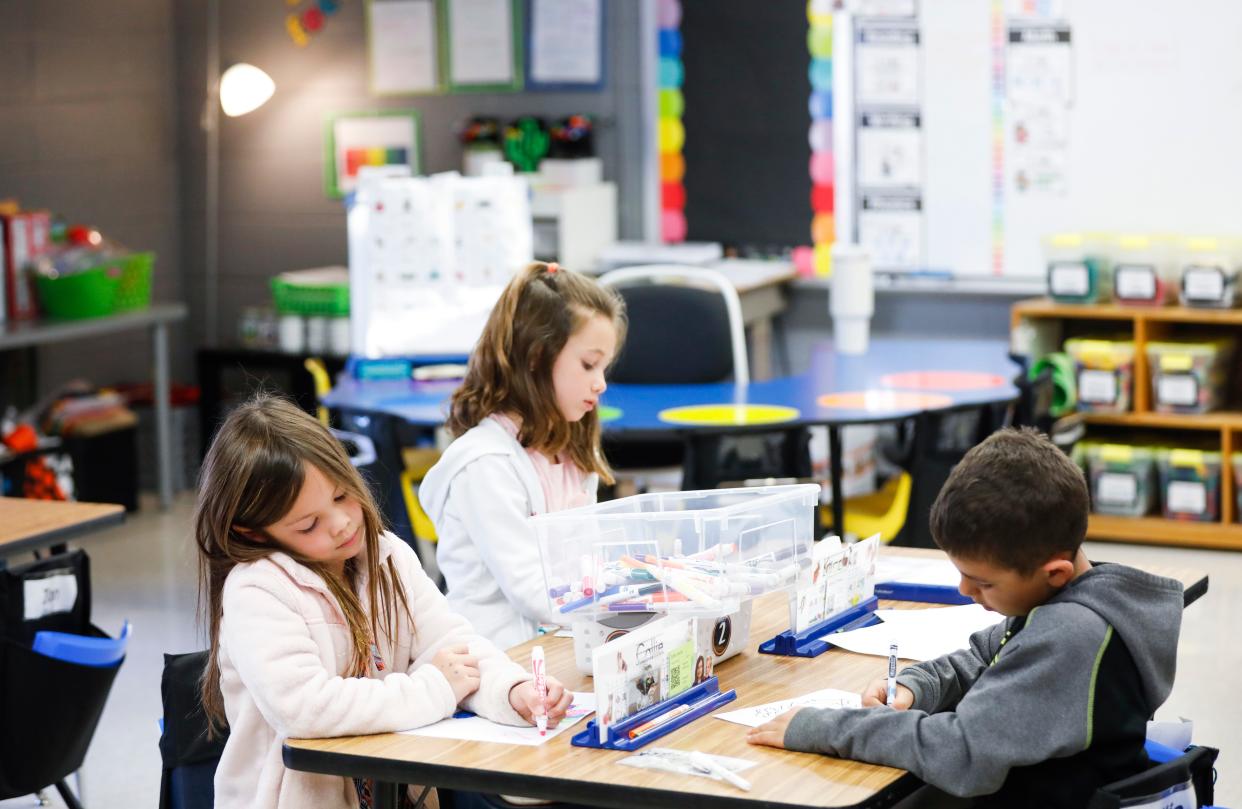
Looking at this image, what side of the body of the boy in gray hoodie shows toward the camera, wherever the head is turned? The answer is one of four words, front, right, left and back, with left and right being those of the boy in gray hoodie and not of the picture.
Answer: left

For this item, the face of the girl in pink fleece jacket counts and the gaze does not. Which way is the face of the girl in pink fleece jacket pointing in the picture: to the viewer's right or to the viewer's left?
to the viewer's right

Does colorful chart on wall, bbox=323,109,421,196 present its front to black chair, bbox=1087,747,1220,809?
yes

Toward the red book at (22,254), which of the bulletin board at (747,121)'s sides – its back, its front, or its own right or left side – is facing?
right

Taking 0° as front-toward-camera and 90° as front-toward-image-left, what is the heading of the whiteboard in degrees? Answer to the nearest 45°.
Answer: approximately 0°

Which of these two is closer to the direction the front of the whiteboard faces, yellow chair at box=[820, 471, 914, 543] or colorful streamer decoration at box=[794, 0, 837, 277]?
the yellow chair
